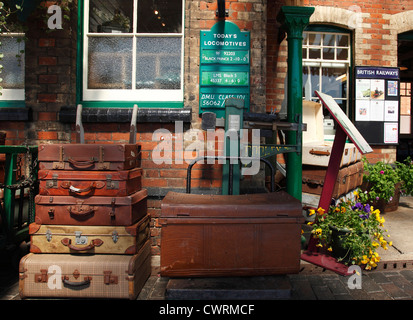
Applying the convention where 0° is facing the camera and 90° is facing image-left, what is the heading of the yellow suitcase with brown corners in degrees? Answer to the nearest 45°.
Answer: approximately 0°

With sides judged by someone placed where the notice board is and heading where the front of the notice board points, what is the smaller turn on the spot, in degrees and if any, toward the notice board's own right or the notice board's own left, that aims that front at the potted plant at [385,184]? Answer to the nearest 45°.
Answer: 0° — it already faces it

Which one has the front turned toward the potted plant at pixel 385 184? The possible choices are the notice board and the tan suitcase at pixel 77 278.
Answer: the notice board

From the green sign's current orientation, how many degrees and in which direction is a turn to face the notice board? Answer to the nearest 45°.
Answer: approximately 135° to its left
